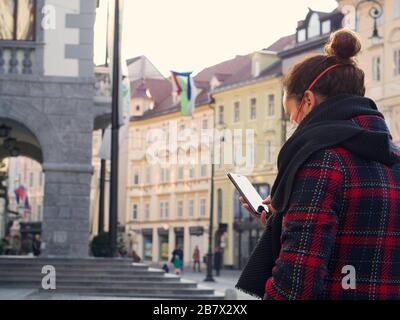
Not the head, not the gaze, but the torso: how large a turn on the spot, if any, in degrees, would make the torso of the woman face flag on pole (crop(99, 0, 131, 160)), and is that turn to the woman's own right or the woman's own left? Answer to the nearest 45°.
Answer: approximately 45° to the woman's own right

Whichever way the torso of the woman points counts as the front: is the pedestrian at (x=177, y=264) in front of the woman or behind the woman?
in front

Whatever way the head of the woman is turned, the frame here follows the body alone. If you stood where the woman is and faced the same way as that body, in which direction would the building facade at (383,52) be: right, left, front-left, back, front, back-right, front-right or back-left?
front-right

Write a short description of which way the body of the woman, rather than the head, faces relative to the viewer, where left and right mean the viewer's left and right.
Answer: facing away from the viewer and to the left of the viewer

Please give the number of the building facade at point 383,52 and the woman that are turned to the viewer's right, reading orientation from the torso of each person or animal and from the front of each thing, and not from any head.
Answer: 0

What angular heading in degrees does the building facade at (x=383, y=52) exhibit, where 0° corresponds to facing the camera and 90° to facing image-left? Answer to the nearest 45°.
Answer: approximately 45°

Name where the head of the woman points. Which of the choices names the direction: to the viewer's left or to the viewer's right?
to the viewer's left

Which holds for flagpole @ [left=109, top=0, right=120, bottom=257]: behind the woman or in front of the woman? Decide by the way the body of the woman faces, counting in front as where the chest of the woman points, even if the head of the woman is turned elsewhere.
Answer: in front
